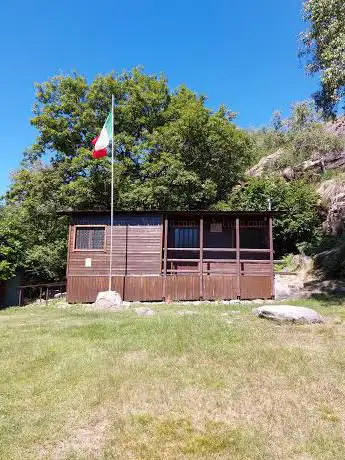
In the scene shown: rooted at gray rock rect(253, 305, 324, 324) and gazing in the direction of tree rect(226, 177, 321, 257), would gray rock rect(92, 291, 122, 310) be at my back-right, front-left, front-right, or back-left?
front-left

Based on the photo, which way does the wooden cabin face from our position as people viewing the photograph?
facing the viewer

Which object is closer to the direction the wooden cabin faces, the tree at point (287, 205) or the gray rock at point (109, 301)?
the gray rock

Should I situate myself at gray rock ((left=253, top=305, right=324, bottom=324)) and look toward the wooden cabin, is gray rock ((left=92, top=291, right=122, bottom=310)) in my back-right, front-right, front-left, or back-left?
front-left

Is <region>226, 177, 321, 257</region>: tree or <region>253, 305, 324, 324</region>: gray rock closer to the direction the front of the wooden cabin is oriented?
the gray rock

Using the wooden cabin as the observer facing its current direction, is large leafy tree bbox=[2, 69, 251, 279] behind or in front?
behind

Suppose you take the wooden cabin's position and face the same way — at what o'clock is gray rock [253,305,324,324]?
The gray rock is roughly at 11 o'clock from the wooden cabin.

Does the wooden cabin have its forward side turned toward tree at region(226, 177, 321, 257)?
no

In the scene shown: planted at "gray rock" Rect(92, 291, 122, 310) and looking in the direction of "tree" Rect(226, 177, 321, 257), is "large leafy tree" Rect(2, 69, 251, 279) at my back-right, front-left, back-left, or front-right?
front-left

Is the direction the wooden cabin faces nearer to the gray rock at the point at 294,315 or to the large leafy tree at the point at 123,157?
the gray rock

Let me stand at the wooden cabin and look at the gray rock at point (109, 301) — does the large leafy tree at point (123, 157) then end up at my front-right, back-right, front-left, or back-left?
back-right

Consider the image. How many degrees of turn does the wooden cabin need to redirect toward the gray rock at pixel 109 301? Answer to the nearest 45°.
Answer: approximately 45° to its right
